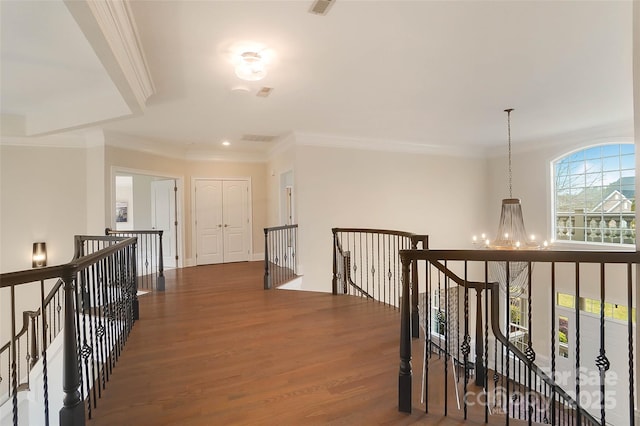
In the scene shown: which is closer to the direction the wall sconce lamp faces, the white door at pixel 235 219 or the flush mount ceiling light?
the flush mount ceiling light

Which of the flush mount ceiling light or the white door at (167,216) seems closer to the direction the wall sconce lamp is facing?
the flush mount ceiling light

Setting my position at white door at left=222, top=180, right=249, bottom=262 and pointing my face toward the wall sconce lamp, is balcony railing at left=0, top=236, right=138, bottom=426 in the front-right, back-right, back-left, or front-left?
front-left

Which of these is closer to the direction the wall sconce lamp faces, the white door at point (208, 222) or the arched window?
the arched window

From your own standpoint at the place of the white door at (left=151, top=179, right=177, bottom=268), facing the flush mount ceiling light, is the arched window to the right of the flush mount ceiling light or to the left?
left

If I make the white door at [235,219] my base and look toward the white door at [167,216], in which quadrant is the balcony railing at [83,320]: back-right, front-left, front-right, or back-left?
front-left

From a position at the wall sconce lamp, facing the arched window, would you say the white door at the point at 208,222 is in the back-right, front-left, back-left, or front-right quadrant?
front-left

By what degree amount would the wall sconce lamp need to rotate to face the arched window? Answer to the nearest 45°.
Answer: approximately 45° to its left

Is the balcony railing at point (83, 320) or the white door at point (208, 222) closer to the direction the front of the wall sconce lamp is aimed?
the balcony railing

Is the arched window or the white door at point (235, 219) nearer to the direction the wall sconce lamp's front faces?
the arched window

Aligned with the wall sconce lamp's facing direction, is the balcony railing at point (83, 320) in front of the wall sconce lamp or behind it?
in front

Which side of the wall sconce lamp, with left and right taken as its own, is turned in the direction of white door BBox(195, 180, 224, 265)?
left

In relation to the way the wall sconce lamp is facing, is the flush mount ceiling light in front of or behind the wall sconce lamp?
in front
